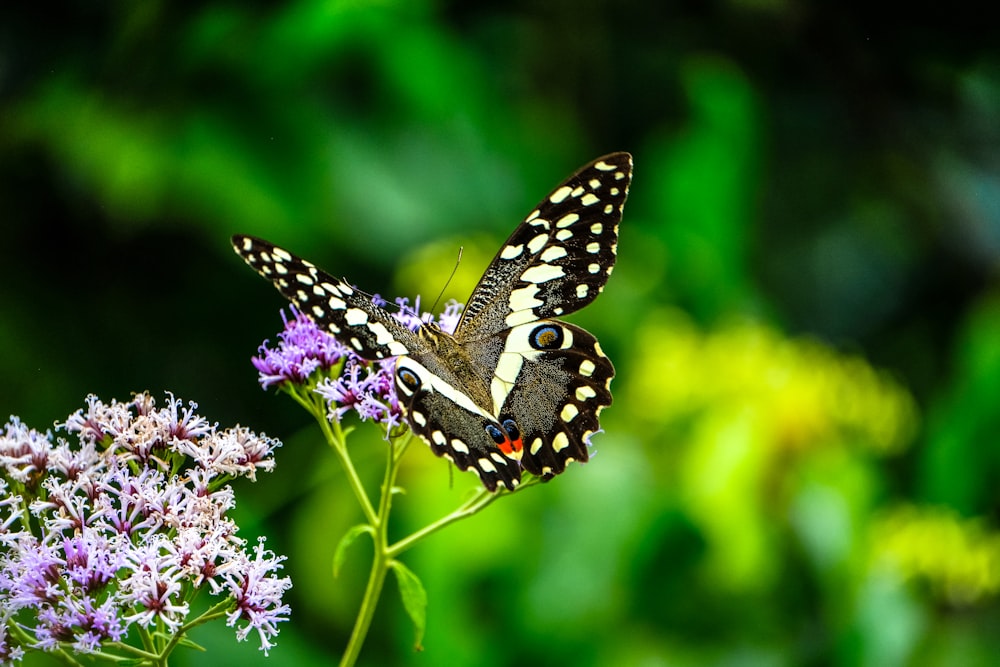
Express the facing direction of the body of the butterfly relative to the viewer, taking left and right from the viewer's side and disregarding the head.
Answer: facing away from the viewer and to the left of the viewer
